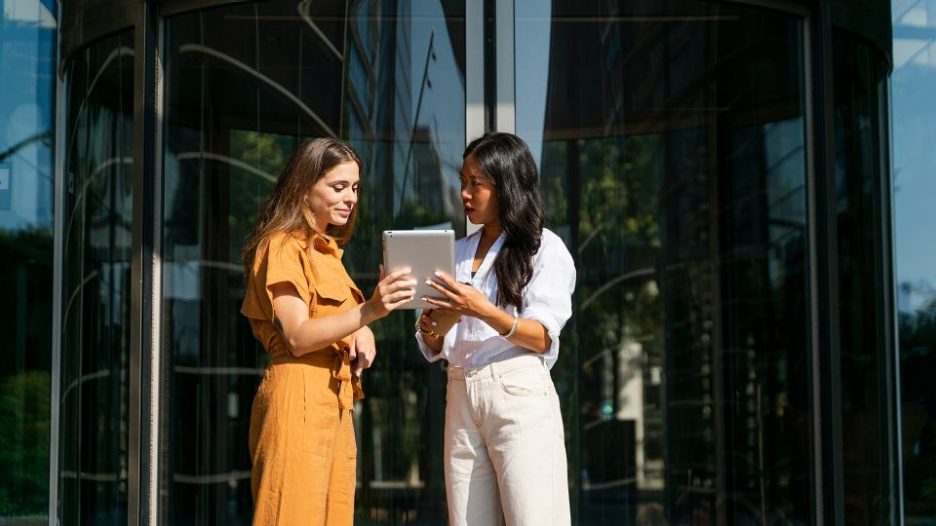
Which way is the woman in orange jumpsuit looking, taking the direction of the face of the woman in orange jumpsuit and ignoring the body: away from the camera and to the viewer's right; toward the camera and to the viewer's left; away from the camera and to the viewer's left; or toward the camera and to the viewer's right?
toward the camera and to the viewer's right

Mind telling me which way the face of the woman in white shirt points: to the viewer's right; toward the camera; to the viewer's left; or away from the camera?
to the viewer's left

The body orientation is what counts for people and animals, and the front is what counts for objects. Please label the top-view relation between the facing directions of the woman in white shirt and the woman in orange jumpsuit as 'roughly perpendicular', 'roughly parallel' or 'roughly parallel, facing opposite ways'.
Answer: roughly perpendicular

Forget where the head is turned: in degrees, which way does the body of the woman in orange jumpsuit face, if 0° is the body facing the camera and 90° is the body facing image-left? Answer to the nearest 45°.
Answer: approximately 315°

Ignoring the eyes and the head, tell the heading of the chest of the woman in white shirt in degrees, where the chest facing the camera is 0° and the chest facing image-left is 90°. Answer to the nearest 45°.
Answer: approximately 45°
